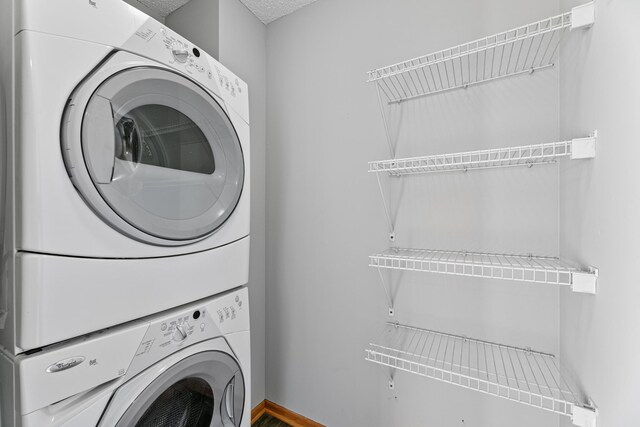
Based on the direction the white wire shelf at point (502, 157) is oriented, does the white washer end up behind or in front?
in front

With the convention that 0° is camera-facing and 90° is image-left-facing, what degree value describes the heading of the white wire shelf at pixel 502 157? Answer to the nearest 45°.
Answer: approximately 45°

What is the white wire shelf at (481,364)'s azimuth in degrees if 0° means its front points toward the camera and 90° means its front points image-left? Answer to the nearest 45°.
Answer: approximately 45°

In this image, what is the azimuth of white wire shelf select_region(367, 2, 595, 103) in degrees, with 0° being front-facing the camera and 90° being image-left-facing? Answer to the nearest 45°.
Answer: approximately 45°

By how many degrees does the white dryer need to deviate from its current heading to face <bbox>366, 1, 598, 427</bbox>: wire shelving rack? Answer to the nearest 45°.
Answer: approximately 45° to its left

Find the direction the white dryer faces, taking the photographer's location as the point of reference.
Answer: facing the viewer and to the right of the viewer

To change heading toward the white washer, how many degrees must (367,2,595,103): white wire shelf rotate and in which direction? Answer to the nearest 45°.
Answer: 0° — it already faces it
